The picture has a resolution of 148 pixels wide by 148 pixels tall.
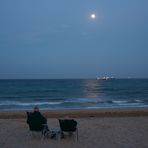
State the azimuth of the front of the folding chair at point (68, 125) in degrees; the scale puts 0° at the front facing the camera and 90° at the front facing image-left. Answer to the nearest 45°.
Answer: approximately 180°
